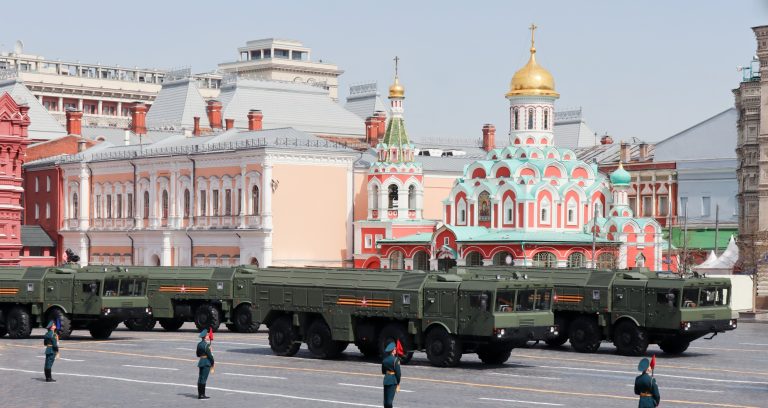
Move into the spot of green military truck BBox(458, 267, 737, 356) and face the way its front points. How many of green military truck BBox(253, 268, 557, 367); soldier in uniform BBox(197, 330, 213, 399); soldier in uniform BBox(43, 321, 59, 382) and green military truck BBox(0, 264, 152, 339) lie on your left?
0

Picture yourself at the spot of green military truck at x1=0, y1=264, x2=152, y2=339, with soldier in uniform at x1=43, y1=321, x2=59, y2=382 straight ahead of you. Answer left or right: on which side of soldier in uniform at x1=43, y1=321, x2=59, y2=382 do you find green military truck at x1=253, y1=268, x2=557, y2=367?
left

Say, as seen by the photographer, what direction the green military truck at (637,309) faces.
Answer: facing the viewer and to the right of the viewer

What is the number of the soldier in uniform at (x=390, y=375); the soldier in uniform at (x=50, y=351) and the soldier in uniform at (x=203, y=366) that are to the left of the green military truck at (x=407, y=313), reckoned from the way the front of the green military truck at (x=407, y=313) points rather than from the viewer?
0

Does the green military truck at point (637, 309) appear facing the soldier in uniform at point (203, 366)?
no

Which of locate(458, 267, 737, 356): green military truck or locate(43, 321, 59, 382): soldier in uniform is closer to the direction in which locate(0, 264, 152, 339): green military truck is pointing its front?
the green military truck

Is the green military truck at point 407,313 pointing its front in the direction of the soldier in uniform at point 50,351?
no

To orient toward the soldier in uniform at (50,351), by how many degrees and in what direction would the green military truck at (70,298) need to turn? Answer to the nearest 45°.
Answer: approximately 45° to its right

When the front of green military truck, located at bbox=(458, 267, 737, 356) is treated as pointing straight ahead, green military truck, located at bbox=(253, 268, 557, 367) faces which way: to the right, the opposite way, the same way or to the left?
the same way

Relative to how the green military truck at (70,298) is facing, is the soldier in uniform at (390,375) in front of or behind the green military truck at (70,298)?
in front

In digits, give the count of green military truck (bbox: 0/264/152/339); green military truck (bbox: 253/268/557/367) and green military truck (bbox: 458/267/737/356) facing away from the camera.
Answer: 0

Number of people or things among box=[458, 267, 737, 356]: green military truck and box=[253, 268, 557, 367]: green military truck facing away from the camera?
0
